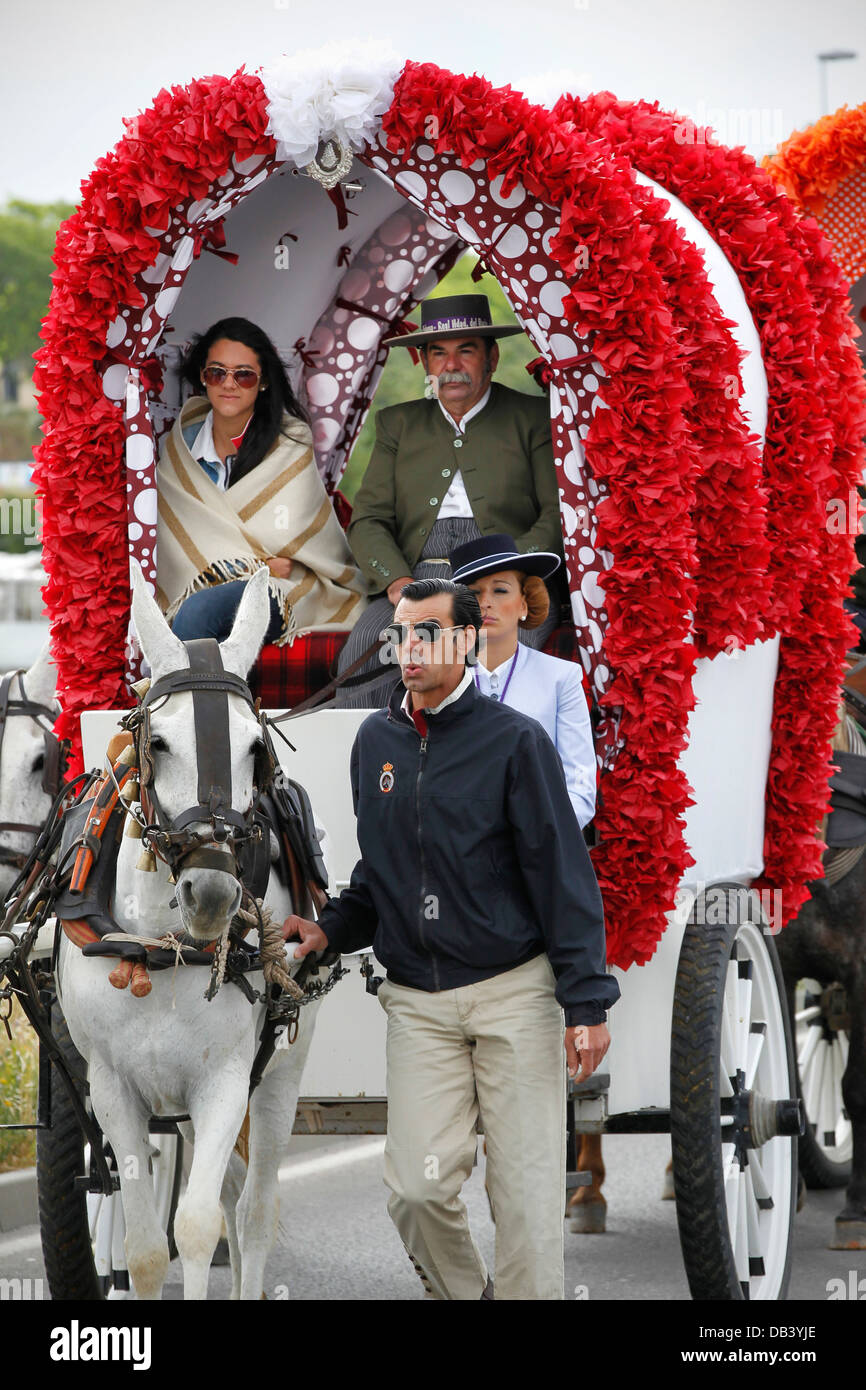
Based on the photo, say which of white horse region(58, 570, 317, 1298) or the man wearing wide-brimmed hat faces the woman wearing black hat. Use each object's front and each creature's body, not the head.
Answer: the man wearing wide-brimmed hat

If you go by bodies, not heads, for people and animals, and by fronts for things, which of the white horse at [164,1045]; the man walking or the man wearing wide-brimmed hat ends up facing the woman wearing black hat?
the man wearing wide-brimmed hat

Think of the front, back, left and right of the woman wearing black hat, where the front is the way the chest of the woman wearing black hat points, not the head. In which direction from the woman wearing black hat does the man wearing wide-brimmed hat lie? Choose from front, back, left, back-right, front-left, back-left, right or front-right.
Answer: back-right

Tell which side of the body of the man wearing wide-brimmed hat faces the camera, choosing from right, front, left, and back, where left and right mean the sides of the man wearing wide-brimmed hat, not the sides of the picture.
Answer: front

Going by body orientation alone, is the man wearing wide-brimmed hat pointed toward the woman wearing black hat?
yes

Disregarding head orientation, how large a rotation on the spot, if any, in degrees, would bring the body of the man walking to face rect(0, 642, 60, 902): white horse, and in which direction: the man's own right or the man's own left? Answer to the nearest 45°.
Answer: approximately 90° to the man's own right

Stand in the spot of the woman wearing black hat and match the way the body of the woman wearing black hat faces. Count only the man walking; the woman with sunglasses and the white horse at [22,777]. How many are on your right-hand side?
2

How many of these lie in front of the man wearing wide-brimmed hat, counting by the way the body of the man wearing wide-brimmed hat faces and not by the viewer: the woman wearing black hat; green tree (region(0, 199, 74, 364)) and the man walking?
2

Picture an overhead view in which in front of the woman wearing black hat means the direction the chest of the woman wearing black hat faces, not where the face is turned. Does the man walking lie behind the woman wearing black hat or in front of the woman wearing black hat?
in front

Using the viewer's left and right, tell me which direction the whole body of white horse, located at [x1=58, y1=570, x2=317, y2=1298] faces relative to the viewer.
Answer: facing the viewer

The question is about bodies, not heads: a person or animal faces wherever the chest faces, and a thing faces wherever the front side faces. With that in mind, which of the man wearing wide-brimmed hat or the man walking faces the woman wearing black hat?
the man wearing wide-brimmed hat

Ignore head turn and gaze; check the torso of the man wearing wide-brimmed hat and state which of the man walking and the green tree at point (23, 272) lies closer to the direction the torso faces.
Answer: the man walking
